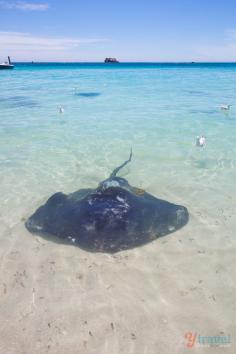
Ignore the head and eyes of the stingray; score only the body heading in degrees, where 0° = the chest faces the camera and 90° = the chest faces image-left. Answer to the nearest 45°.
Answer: approximately 0°
